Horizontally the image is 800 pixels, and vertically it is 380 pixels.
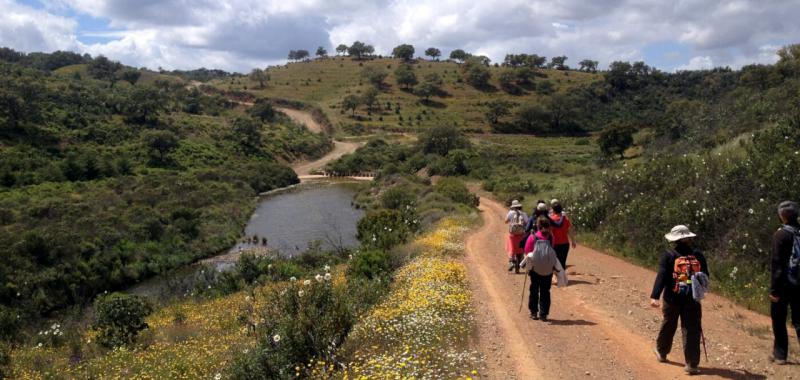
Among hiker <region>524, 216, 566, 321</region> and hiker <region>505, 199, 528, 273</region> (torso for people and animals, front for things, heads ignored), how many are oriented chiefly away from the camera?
2

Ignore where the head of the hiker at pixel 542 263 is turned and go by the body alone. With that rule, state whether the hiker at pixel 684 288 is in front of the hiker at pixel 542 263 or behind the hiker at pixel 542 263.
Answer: behind

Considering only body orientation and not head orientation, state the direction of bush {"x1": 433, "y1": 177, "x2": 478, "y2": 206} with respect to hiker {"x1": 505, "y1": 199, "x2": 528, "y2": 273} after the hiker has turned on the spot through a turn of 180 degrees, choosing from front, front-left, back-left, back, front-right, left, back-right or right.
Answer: back

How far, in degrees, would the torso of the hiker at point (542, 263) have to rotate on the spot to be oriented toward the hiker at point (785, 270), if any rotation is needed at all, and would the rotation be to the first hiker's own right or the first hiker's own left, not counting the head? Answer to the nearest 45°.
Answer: approximately 135° to the first hiker's own right

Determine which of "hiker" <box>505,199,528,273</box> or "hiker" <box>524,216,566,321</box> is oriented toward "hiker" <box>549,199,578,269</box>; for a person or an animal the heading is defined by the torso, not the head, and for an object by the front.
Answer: "hiker" <box>524,216,566,321</box>

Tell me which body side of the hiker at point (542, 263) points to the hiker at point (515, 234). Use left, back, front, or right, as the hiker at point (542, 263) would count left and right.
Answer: front

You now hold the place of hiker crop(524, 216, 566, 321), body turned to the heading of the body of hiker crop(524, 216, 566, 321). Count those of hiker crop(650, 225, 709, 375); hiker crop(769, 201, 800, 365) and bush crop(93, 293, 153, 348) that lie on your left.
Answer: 1

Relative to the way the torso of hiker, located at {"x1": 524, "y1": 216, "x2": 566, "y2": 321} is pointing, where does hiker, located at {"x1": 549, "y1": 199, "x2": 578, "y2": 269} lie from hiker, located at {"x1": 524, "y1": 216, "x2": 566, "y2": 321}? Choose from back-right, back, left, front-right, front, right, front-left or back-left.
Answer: front

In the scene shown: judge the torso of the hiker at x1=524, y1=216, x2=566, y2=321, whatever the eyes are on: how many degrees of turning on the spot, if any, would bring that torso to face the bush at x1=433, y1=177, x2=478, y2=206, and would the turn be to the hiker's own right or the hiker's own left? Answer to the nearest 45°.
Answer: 0° — they already face it

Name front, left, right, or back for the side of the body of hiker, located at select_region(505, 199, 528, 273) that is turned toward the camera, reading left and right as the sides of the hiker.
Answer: back

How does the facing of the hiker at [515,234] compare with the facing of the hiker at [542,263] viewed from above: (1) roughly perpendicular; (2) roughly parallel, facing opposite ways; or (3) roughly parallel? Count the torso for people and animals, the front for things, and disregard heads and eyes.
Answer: roughly parallel

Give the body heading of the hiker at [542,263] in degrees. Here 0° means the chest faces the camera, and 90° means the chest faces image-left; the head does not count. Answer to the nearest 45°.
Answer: approximately 180°

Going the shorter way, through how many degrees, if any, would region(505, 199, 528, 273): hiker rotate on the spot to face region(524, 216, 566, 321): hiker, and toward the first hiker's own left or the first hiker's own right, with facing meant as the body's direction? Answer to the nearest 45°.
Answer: approximately 180°
